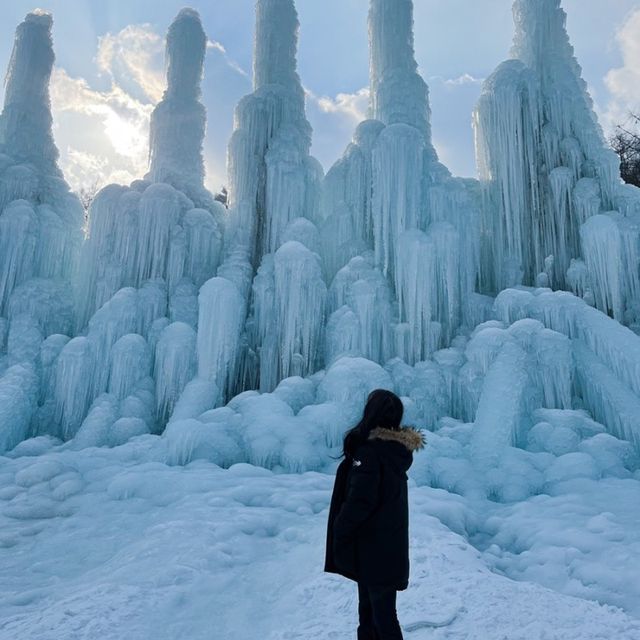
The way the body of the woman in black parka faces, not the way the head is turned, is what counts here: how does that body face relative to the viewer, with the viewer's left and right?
facing away from the viewer and to the left of the viewer

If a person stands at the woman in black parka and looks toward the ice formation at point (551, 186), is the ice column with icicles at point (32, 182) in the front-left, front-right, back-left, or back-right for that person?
front-left

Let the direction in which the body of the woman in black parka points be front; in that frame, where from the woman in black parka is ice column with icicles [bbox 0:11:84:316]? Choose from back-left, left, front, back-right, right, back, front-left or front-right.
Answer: front

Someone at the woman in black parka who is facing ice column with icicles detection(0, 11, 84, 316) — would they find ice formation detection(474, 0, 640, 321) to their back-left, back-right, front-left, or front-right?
front-right

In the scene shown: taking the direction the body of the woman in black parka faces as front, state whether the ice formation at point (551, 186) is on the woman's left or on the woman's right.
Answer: on the woman's right
